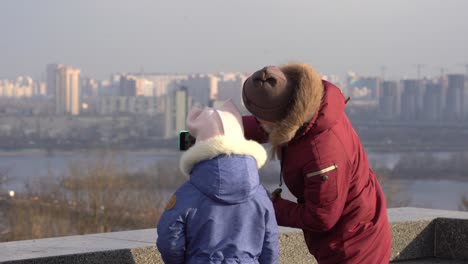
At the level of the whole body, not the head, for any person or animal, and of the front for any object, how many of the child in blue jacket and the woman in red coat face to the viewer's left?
1

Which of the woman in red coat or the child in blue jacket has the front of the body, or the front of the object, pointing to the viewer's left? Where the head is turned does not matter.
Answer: the woman in red coat

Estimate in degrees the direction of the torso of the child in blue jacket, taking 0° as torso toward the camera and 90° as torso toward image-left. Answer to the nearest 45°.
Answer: approximately 180°

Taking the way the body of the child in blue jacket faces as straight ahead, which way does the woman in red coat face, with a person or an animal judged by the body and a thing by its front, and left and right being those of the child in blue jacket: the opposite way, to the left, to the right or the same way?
to the left

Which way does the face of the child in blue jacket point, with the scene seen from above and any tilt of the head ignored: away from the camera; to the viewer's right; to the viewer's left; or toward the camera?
away from the camera

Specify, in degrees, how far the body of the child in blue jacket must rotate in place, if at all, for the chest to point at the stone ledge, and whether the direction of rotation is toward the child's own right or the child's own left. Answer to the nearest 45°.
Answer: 0° — they already face it

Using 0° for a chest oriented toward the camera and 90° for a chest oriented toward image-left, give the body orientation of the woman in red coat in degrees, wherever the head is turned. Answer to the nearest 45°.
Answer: approximately 90°
